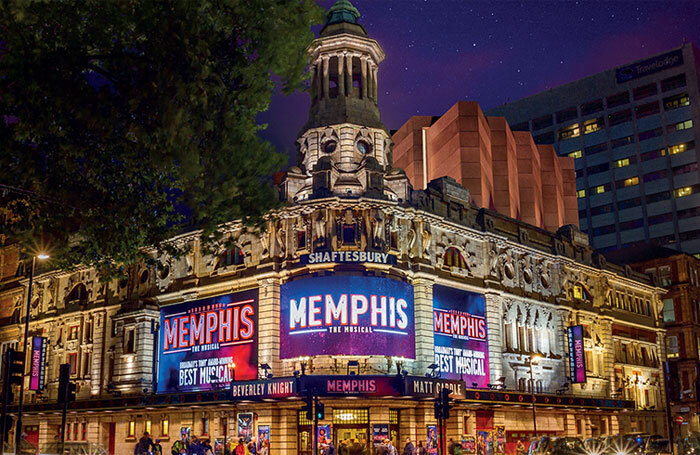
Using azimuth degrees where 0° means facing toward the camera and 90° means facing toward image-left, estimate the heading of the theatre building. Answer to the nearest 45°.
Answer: approximately 0°

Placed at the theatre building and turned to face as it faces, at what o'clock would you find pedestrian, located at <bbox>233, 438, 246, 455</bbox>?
The pedestrian is roughly at 1 o'clock from the theatre building.

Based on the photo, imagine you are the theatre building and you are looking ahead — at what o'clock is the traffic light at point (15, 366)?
The traffic light is roughly at 1 o'clock from the theatre building.
